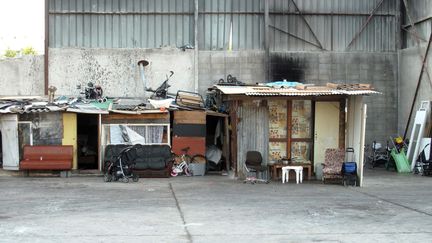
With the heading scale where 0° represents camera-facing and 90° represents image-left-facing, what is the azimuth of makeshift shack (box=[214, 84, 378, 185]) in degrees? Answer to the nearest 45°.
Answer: approximately 0°

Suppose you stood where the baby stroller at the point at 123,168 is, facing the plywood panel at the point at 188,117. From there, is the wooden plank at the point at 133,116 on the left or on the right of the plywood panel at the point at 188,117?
left

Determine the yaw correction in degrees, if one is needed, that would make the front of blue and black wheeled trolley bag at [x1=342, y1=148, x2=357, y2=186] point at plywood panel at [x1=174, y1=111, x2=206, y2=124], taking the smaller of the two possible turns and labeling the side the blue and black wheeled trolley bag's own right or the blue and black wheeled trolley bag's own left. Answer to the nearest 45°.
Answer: approximately 90° to the blue and black wheeled trolley bag's own right

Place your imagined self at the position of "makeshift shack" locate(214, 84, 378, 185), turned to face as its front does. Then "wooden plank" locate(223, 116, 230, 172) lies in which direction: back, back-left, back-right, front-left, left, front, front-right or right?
back-right

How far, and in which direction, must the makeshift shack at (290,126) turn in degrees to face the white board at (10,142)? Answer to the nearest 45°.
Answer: approximately 90° to its right
